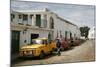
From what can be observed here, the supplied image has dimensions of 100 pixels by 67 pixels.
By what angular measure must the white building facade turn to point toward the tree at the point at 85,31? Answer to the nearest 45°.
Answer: approximately 45° to its left

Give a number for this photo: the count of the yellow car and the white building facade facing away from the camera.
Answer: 0

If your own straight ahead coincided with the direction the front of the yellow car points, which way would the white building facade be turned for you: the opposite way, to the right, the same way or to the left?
to the left

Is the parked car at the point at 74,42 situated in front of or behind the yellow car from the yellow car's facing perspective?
behind

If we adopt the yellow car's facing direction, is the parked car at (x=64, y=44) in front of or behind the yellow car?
behind
